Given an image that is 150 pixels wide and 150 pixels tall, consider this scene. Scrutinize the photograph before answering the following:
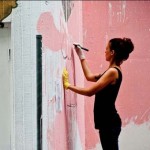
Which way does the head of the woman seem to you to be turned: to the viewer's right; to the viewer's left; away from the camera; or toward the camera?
to the viewer's left

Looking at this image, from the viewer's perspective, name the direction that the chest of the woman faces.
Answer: to the viewer's left
